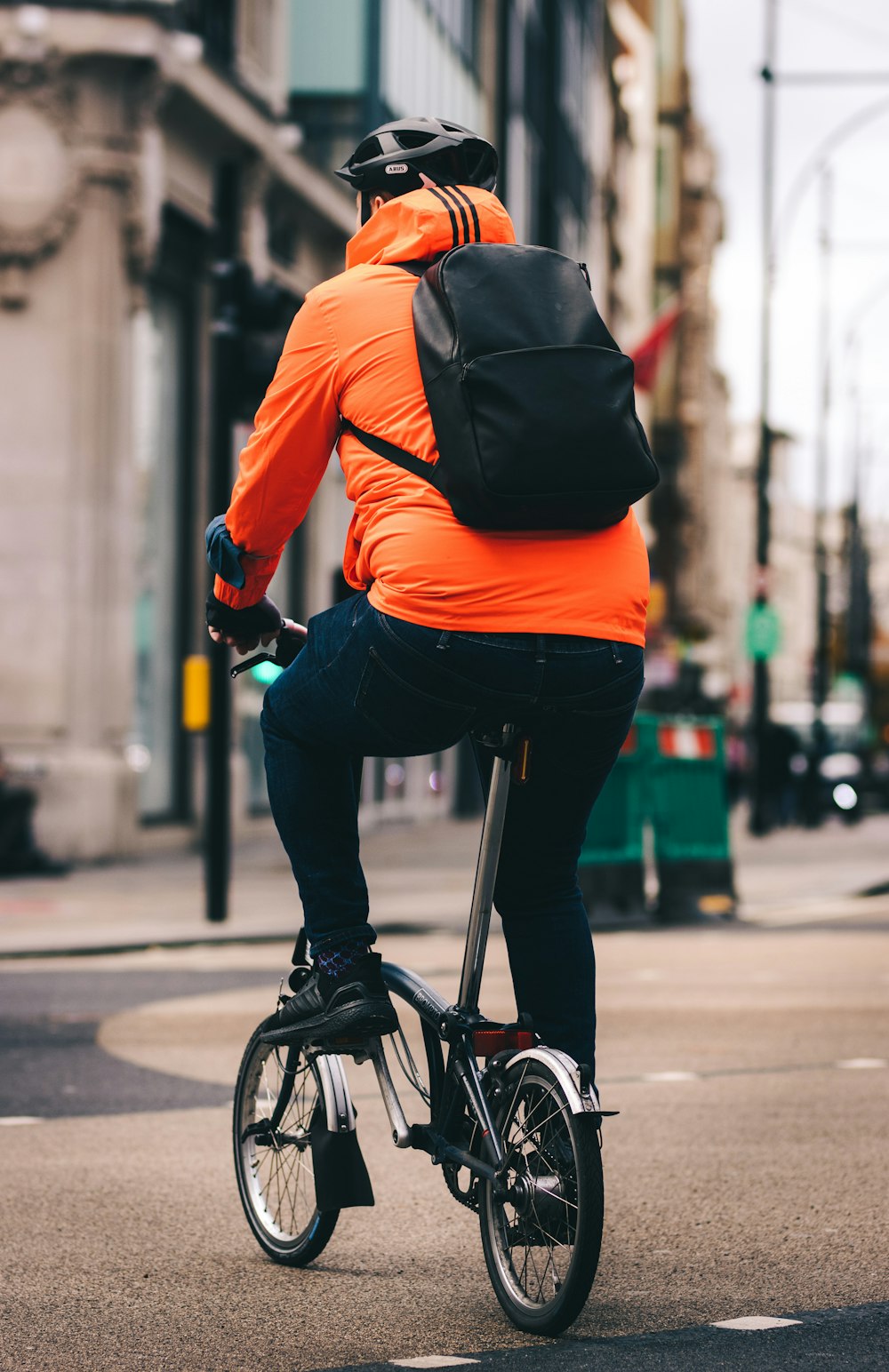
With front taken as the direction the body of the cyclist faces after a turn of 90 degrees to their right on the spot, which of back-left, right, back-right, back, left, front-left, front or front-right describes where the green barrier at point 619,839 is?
front-left

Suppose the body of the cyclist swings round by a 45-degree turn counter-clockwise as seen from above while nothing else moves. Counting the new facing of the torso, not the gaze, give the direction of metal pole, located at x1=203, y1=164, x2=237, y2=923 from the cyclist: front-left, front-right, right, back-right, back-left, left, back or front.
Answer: right

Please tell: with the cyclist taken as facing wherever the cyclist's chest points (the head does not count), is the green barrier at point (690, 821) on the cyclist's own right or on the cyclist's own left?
on the cyclist's own right

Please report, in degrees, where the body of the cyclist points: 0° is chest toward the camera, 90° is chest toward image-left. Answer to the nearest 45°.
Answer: approximately 135°

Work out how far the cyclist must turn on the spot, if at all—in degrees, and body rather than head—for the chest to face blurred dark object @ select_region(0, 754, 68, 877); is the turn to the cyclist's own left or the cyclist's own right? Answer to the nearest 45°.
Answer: approximately 45° to the cyclist's own right

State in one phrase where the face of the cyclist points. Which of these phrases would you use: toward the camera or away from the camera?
away from the camera
